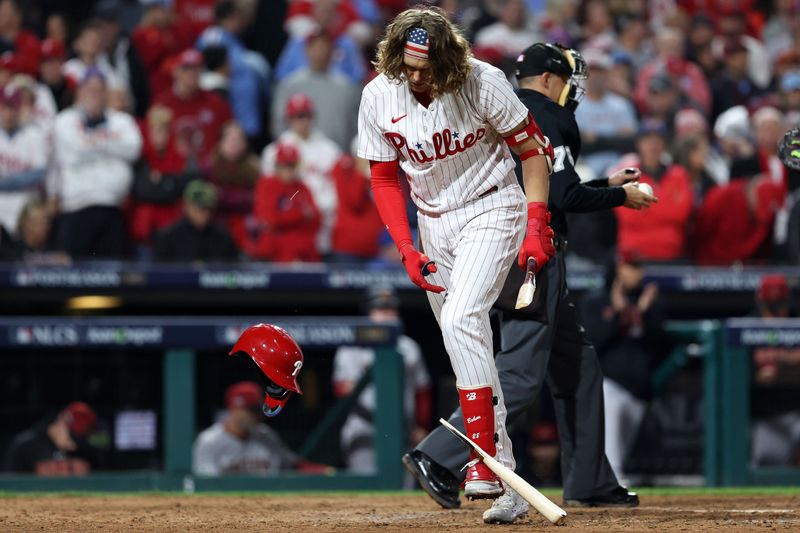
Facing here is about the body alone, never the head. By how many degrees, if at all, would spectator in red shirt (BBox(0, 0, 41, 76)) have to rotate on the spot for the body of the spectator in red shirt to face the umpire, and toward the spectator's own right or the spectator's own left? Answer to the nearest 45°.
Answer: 0° — they already face them

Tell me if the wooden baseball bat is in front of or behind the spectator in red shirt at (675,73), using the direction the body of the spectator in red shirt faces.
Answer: in front

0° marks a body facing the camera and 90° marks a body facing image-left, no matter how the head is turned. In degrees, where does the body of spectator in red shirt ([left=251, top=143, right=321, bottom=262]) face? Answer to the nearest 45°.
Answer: approximately 0°

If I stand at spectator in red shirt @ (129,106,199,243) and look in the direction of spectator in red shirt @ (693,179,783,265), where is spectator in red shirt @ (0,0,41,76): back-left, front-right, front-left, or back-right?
back-left

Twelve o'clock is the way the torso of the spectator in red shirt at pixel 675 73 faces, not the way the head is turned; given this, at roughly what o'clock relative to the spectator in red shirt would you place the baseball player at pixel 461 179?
The baseball player is roughly at 12 o'clock from the spectator in red shirt.

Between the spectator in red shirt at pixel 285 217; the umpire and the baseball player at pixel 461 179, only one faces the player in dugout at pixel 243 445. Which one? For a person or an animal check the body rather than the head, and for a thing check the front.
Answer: the spectator in red shirt

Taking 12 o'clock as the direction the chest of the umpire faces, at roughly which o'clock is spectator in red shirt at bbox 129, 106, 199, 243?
The spectator in red shirt is roughly at 8 o'clock from the umpire.

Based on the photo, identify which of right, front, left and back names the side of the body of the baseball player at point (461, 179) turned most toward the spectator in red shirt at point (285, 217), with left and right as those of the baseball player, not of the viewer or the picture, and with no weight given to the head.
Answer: back
